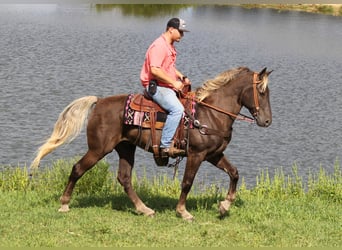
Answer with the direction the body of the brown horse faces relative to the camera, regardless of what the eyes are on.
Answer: to the viewer's right

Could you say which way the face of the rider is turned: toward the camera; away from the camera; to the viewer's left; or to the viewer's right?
to the viewer's right

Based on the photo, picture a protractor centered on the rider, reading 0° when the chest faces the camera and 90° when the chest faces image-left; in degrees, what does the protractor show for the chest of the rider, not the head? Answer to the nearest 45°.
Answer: approximately 270°
